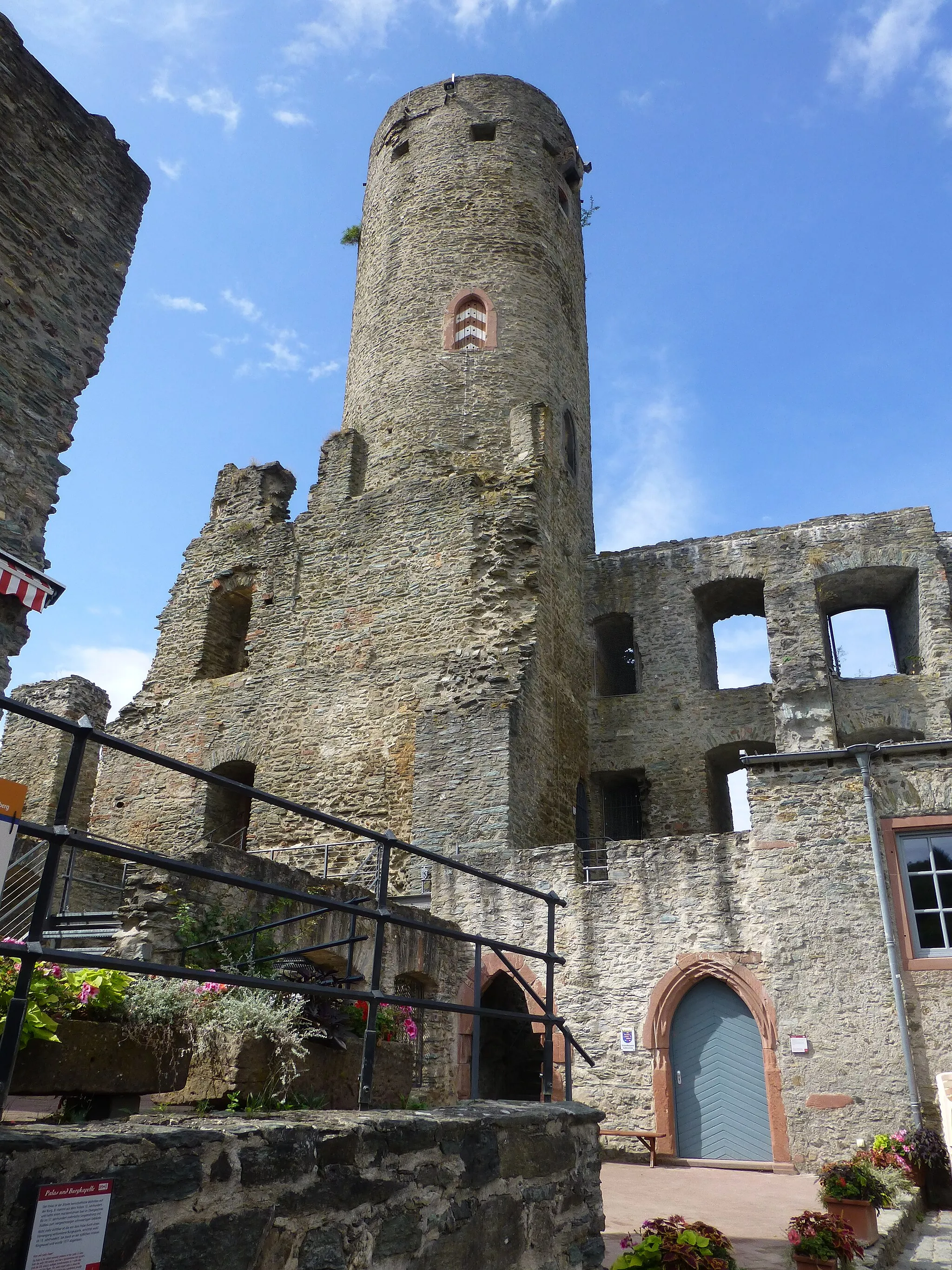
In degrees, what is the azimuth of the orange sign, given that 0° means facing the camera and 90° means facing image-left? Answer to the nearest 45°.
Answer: approximately 0°

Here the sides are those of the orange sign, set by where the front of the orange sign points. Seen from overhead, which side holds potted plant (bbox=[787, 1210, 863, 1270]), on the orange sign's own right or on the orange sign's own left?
on the orange sign's own left

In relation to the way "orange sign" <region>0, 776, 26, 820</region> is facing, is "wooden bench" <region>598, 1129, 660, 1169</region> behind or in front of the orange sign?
behind
